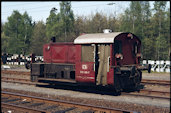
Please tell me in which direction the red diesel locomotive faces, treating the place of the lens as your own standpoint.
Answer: facing away from the viewer and to the left of the viewer

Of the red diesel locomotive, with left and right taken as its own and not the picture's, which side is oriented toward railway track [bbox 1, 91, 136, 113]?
left

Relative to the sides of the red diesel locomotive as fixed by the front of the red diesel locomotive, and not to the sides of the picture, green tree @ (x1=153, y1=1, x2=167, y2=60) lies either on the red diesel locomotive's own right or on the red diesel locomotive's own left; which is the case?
on the red diesel locomotive's own right
